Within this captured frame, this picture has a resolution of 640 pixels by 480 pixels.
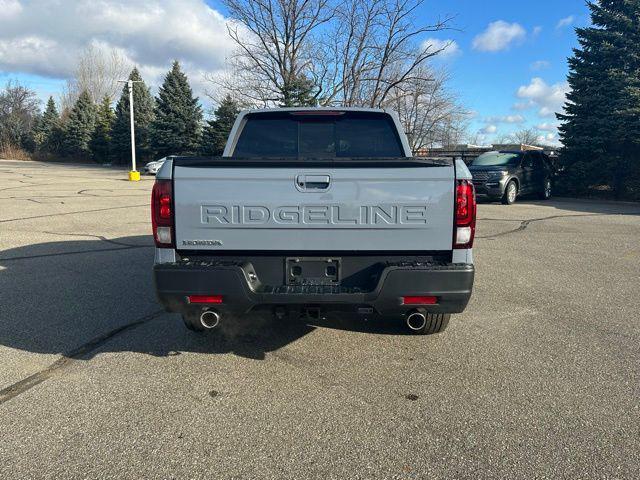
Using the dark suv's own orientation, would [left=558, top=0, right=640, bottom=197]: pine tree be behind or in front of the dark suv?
behind

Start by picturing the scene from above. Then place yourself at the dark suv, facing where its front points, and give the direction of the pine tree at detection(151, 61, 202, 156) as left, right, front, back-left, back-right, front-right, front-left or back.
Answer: right

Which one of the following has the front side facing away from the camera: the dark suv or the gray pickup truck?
the gray pickup truck

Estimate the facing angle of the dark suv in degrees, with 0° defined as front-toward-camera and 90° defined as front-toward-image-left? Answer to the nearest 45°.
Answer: approximately 45°

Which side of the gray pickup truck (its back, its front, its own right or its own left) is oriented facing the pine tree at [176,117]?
front

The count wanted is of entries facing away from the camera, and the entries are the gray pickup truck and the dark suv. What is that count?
1

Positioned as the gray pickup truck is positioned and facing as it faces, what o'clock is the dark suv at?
The dark suv is roughly at 1 o'clock from the gray pickup truck.

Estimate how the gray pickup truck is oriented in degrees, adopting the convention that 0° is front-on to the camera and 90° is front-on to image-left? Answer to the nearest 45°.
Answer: approximately 180°

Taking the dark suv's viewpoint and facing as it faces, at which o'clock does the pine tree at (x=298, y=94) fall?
The pine tree is roughly at 3 o'clock from the dark suv.

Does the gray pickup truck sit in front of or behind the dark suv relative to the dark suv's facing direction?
in front

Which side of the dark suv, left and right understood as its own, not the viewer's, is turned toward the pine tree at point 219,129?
right
